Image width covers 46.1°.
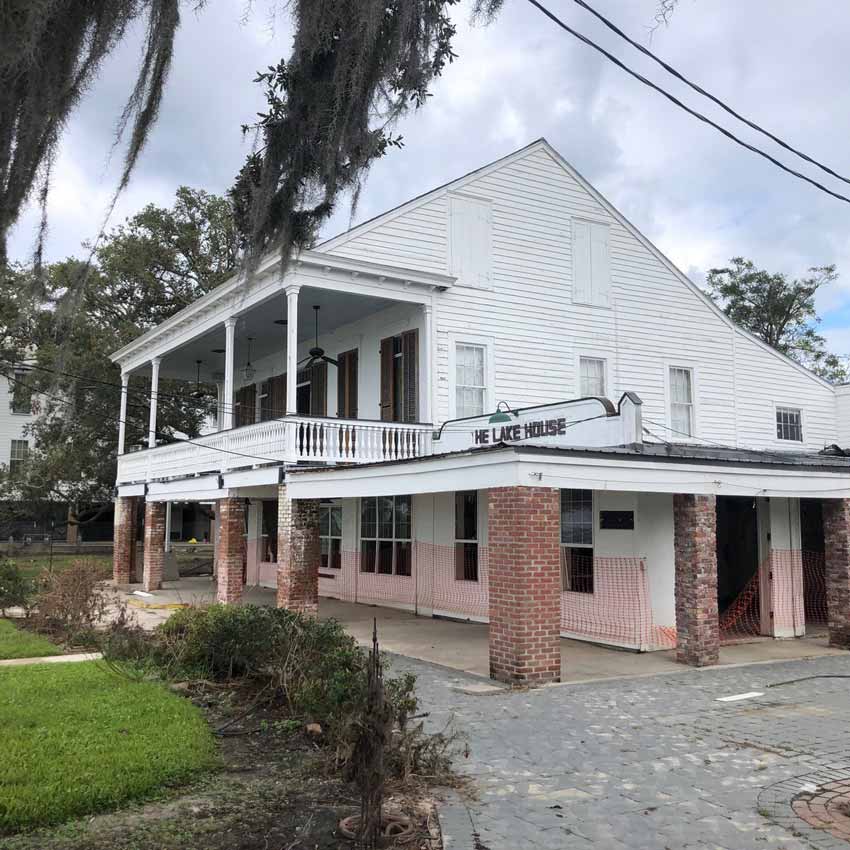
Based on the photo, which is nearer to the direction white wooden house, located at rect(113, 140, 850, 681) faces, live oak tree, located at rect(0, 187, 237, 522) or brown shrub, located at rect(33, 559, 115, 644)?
the brown shrub

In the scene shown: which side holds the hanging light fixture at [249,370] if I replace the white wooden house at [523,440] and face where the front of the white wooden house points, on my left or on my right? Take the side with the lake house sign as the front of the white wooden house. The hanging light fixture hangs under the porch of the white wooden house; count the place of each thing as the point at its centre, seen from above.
on my right

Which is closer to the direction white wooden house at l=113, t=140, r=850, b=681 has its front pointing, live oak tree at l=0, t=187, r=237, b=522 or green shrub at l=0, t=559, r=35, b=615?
the green shrub
